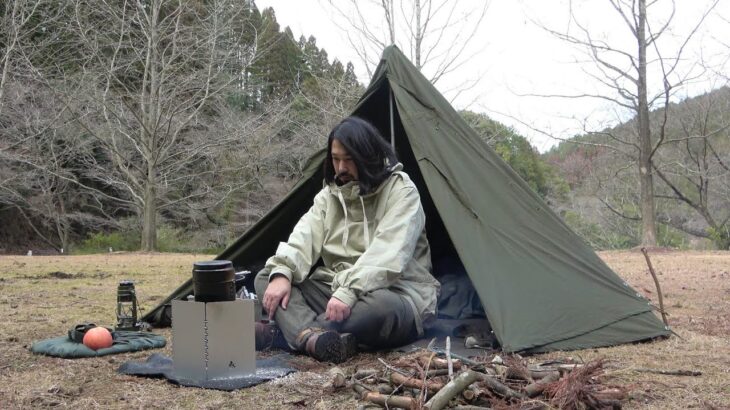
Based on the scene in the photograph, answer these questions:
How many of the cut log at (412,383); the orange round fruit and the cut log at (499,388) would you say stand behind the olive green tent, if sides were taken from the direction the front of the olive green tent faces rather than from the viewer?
0

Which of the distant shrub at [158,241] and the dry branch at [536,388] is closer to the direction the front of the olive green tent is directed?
the dry branch

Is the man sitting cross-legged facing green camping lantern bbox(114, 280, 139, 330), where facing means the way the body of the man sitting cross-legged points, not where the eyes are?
no

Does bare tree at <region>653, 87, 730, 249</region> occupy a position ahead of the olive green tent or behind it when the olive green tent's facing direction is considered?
behind

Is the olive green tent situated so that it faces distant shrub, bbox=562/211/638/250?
no

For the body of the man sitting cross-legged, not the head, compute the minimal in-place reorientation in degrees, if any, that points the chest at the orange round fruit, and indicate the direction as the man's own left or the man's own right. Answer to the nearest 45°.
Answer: approximately 45° to the man's own right

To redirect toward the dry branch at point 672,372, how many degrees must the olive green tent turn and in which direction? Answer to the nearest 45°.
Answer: approximately 90° to its left

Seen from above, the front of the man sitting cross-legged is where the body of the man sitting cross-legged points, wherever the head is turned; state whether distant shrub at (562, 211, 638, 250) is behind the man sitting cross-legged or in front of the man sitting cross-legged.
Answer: behind

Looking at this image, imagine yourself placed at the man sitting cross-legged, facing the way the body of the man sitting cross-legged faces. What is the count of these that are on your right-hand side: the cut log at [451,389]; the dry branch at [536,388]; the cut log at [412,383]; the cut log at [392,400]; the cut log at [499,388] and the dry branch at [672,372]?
0

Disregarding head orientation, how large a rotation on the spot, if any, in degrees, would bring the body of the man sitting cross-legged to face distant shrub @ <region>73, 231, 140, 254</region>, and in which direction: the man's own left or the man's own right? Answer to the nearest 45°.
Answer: approximately 90° to the man's own right

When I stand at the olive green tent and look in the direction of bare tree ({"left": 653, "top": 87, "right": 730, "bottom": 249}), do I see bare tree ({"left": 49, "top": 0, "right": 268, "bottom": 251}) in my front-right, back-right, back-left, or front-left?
front-left

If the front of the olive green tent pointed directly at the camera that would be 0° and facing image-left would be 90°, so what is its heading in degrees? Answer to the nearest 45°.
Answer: approximately 45°

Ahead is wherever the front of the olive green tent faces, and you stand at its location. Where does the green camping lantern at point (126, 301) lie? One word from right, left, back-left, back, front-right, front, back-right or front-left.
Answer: front-right

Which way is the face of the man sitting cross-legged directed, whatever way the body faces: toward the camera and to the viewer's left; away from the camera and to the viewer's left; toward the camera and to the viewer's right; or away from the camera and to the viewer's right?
toward the camera and to the viewer's left

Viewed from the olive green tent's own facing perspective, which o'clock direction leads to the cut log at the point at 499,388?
The cut log is roughly at 11 o'clock from the olive green tent.

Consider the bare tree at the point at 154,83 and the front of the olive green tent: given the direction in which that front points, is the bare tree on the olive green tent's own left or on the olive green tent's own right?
on the olive green tent's own right

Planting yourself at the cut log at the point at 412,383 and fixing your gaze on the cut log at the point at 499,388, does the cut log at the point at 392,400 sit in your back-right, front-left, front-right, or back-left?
back-right

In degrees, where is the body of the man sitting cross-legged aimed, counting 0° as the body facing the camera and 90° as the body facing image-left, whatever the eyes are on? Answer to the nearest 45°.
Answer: approximately 45°
